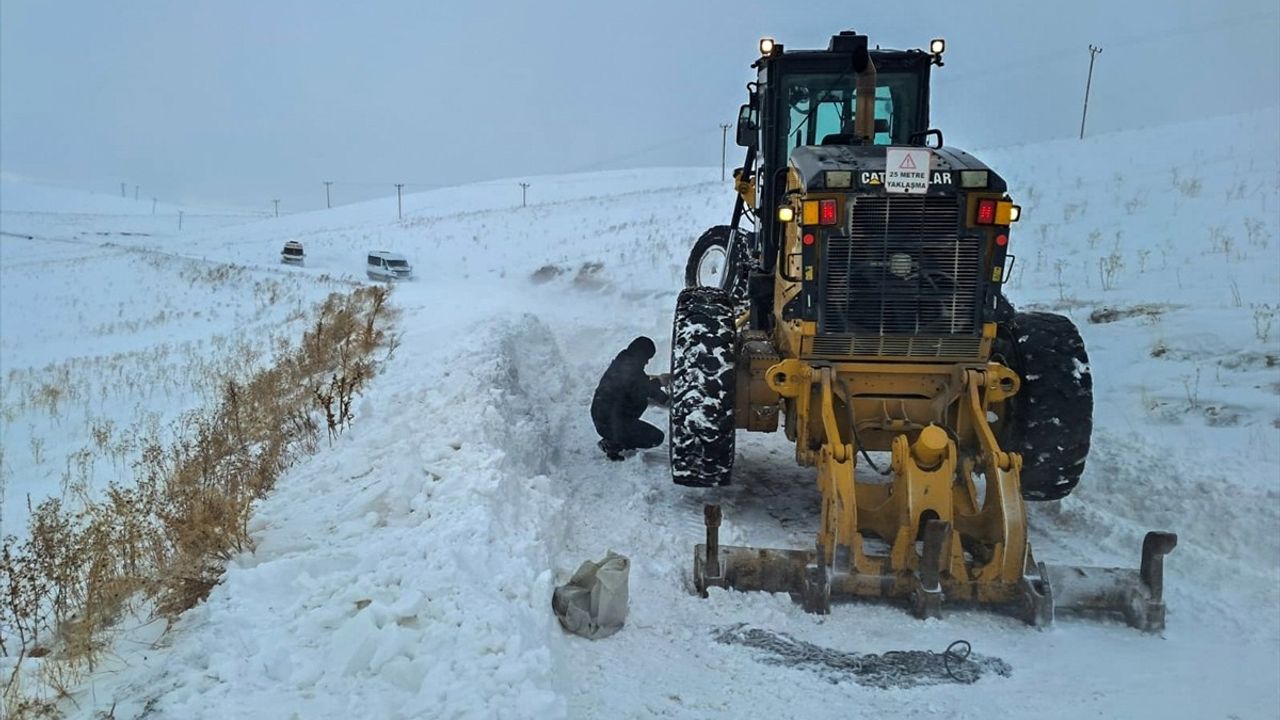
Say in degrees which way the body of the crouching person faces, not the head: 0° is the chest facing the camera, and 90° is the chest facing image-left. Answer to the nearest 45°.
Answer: approximately 270°

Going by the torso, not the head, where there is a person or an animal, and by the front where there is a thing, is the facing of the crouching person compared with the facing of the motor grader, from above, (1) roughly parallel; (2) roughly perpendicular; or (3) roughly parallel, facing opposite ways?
roughly perpendicular

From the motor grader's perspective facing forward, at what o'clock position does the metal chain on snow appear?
The metal chain on snow is roughly at 6 o'clock from the motor grader.

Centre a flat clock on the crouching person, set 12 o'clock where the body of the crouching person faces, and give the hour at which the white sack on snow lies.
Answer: The white sack on snow is roughly at 3 o'clock from the crouching person.

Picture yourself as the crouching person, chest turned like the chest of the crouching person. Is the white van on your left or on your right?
on your left

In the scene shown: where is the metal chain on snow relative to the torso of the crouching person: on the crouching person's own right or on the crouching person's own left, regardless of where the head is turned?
on the crouching person's own right

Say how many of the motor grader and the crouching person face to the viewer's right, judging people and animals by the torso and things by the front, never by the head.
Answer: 1

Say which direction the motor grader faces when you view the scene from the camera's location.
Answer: facing away from the viewer

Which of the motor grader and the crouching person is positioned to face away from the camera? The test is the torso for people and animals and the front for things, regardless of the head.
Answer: the motor grader

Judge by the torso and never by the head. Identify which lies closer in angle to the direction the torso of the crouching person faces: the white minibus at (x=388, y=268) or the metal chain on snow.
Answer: the metal chain on snow

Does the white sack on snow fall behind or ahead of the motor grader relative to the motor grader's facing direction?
behind
